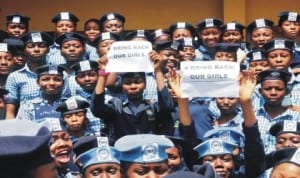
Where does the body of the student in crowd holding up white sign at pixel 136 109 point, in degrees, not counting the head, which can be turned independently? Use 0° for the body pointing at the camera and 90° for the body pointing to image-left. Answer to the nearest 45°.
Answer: approximately 0°
